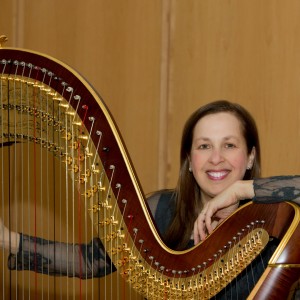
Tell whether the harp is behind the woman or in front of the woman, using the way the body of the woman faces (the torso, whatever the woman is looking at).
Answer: in front

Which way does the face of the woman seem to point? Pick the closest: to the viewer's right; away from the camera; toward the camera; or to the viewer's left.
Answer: toward the camera

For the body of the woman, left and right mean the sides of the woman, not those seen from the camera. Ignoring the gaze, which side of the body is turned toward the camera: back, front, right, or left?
front
